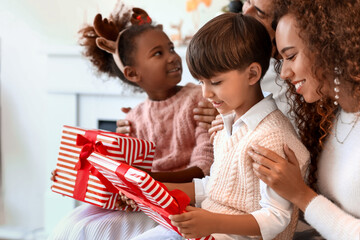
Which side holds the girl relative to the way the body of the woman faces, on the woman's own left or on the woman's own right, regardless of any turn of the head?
on the woman's own right

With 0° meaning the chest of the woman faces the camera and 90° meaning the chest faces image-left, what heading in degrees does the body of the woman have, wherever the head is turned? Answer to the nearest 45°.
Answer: approximately 45°
